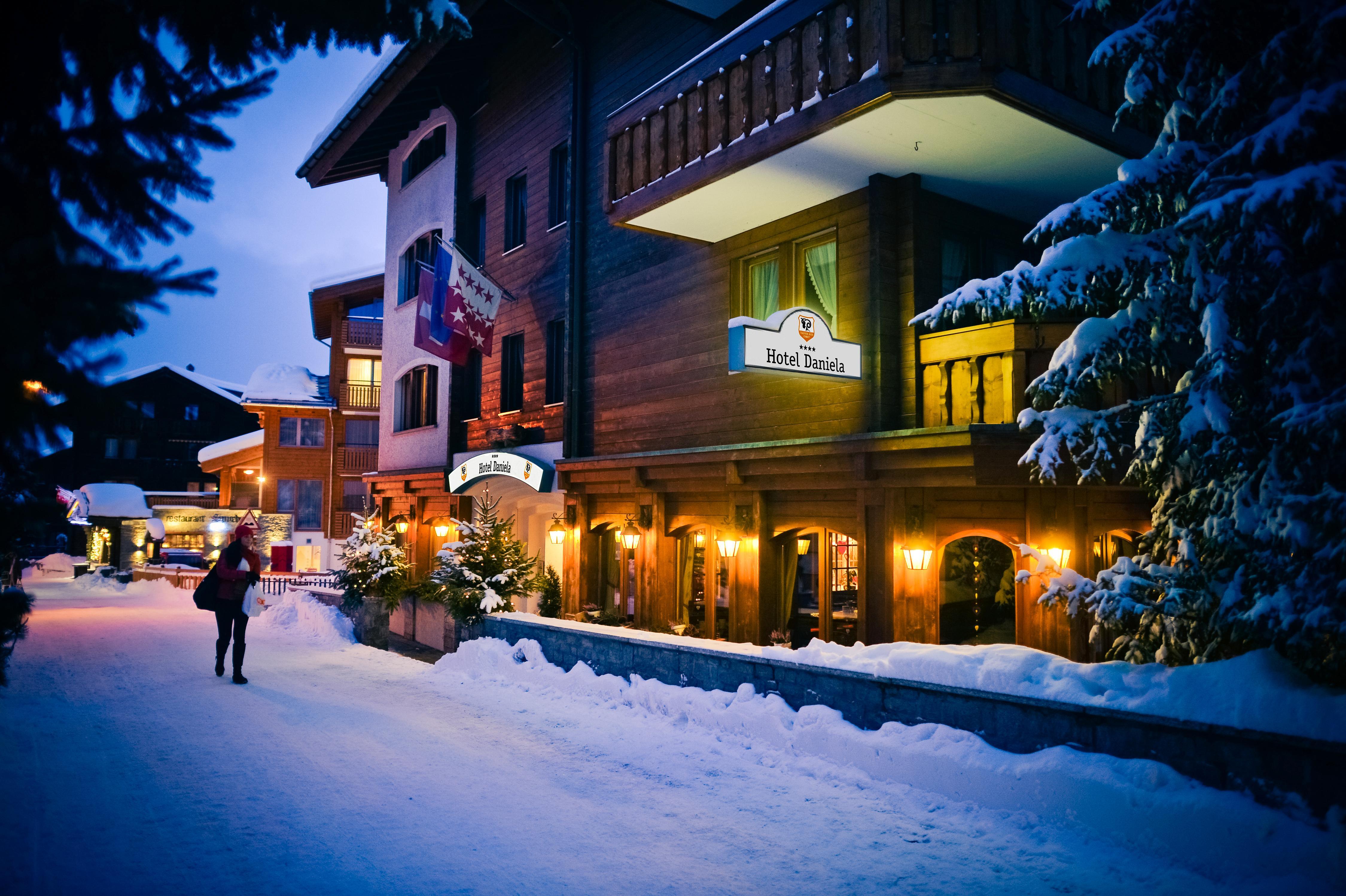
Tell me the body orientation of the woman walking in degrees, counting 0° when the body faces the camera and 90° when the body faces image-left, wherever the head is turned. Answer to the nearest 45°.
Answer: approximately 315°

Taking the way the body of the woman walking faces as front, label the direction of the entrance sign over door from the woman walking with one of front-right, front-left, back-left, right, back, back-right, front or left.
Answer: left

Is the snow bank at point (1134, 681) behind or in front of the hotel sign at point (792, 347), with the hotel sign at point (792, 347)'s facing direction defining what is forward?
in front

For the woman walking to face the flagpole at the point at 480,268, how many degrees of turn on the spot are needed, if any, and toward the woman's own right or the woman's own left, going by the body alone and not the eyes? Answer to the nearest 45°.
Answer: approximately 90° to the woman's own left

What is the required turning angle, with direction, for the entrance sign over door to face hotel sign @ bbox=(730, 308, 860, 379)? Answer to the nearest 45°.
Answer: approximately 45° to its left

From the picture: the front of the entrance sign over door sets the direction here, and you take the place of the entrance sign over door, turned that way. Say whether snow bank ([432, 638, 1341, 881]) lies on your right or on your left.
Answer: on your left

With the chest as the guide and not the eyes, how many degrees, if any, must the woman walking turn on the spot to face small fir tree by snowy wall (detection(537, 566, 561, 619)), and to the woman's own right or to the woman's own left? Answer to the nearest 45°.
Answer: approximately 90° to the woman's own left

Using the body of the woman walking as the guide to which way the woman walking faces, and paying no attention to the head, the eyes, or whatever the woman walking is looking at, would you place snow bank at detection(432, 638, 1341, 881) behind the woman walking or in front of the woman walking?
in front

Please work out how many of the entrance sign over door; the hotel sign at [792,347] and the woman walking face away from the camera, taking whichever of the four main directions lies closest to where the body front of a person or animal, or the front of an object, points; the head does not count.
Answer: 0

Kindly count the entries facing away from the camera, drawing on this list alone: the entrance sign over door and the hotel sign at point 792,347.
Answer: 0

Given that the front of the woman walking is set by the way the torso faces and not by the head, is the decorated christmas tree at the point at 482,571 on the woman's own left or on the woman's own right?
on the woman's own left

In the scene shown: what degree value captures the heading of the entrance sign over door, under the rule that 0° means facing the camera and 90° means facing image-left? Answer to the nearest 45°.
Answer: approximately 45°
